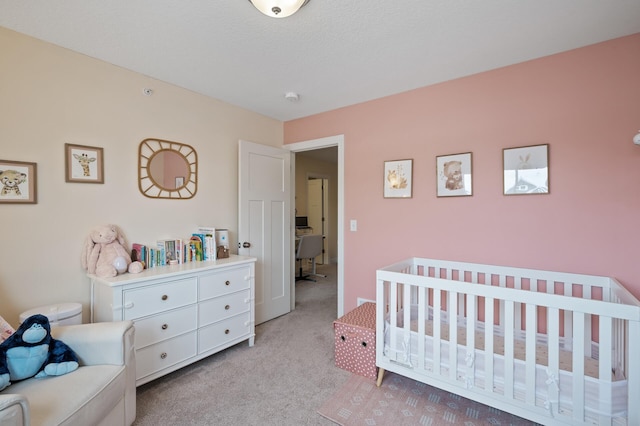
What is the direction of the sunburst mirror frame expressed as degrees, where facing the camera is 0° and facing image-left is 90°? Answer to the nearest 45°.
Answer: approximately 315°

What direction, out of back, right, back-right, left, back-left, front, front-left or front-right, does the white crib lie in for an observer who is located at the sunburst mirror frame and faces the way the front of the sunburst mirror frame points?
front

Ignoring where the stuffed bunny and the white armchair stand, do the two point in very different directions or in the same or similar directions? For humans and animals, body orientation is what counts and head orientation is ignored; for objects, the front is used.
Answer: same or similar directions

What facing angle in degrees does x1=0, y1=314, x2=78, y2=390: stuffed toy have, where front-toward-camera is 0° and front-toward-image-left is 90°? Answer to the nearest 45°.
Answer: approximately 0°

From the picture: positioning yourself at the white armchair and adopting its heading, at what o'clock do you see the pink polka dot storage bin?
The pink polka dot storage bin is roughly at 11 o'clock from the white armchair.

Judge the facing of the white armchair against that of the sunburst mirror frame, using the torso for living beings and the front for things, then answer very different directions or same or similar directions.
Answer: same or similar directions

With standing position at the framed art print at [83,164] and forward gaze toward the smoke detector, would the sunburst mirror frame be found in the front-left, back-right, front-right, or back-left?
front-left

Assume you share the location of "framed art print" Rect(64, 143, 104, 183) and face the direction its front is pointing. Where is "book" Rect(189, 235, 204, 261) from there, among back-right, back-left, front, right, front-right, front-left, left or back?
left

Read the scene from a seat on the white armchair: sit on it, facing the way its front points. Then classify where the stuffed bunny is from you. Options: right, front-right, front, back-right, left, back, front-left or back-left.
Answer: back-left

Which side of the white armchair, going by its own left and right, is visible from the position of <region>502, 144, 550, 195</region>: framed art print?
front

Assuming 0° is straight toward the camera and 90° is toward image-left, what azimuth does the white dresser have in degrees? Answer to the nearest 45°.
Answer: approximately 315°

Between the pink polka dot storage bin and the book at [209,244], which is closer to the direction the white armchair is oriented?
the pink polka dot storage bin
